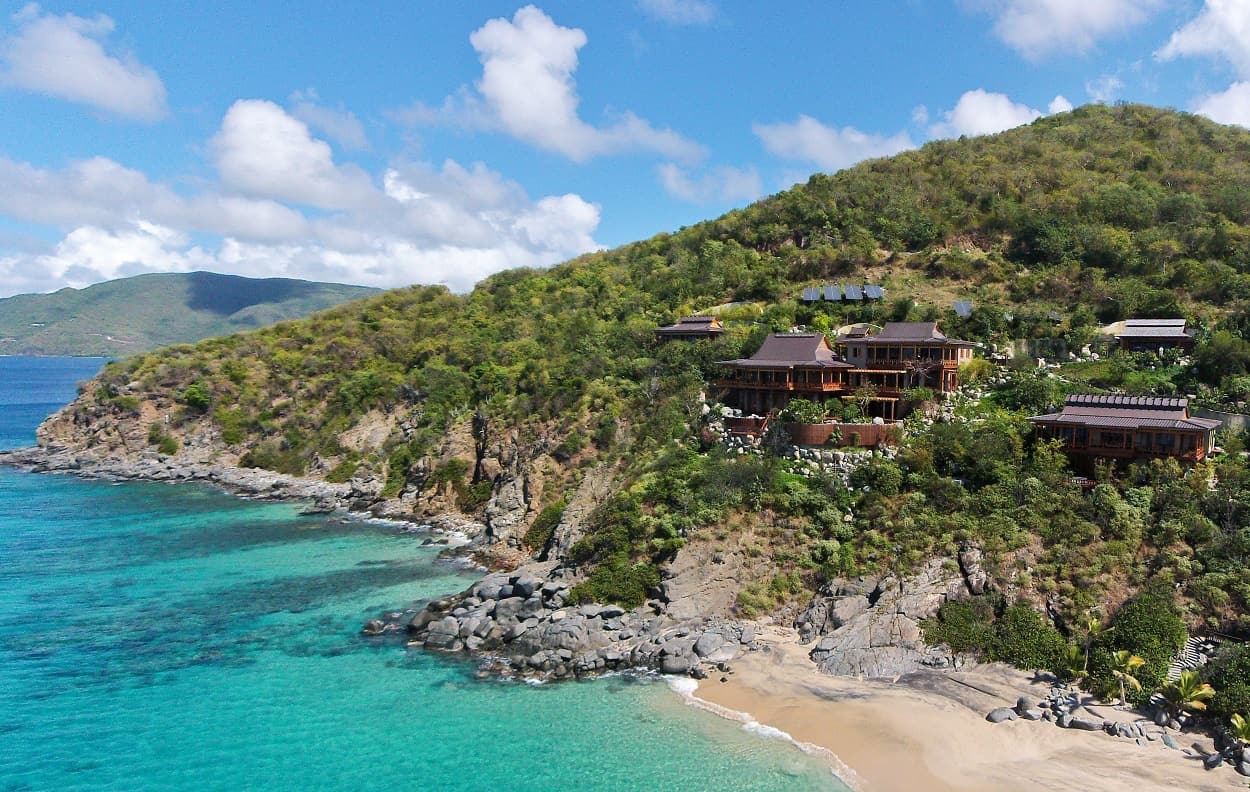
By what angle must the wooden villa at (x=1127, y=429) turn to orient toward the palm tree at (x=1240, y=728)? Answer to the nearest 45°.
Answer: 0° — it already faces it

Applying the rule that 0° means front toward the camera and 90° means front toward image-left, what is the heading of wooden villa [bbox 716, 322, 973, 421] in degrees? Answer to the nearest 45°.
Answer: approximately 0°

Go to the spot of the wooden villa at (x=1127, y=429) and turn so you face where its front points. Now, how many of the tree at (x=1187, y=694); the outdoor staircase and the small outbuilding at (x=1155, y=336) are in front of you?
2

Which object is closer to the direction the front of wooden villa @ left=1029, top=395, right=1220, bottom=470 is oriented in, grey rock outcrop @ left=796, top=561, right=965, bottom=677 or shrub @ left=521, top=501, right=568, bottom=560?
the grey rock outcrop

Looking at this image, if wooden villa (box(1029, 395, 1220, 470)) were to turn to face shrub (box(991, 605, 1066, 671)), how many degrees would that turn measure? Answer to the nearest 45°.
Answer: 0° — it already faces it

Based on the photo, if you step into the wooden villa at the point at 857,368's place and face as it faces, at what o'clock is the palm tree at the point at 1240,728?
The palm tree is roughly at 11 o'clock from the wooden villa.

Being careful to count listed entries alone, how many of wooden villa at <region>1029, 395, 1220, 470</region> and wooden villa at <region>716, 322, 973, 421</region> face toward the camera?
2

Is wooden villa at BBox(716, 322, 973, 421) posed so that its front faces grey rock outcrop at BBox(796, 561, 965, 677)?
yes

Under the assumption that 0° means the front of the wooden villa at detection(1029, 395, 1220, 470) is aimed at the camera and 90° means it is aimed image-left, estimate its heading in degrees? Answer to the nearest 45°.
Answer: approximately 0°

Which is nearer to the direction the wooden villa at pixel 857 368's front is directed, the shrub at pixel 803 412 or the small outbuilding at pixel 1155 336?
the shrub

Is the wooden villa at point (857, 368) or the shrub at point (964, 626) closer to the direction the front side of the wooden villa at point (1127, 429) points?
the shrub
